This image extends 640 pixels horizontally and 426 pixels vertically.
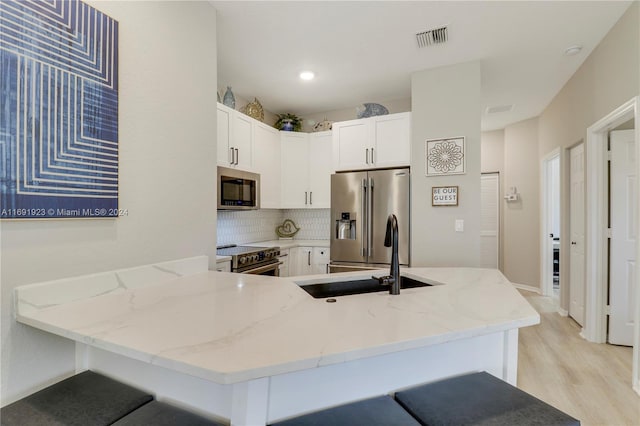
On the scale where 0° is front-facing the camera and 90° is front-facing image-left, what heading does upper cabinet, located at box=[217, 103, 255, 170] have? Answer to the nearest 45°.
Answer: approximately 315°

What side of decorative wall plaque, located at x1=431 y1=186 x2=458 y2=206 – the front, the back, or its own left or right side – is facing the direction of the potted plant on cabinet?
right

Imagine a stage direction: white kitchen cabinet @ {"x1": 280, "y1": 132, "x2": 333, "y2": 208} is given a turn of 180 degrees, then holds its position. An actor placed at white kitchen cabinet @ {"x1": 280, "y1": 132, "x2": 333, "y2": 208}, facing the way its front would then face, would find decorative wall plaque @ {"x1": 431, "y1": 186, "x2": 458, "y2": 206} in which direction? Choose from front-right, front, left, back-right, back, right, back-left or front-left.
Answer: back-right

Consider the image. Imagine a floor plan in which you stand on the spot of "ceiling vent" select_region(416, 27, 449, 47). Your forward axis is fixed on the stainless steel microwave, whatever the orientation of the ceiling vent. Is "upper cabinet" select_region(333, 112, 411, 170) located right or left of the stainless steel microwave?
right

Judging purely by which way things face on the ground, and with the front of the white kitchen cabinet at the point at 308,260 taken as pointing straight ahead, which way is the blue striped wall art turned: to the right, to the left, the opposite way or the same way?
to the left

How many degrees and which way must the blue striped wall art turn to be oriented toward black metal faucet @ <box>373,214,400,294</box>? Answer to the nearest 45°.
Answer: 0° — it already faces it

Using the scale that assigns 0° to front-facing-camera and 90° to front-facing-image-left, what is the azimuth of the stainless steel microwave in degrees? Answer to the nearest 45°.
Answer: approximately 315°

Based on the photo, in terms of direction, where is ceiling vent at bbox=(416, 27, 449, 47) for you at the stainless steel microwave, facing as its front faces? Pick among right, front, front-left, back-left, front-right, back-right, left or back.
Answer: front

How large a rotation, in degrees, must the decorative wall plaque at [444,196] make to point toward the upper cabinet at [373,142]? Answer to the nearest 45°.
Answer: approximately 90° to its right

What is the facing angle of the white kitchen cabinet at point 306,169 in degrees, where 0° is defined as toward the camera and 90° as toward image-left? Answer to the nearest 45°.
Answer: approximately 0°

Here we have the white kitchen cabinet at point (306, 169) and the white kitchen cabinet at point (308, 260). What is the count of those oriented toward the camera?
2

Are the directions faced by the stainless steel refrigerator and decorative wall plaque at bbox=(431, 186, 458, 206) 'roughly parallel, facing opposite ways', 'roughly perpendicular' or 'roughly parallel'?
roughly parallel

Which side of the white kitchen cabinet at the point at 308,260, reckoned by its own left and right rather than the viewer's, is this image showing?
front

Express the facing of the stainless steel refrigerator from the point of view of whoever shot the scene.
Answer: facing the viewer

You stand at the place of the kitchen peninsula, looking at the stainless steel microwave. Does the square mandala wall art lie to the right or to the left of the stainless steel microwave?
right

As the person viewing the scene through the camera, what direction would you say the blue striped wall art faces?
facing the viewer and to the right of the viewer

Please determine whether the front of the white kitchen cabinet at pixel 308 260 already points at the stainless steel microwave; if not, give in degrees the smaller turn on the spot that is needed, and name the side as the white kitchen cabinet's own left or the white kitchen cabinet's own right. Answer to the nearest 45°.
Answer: approximately 45° to the white kitchen cabinet's own right

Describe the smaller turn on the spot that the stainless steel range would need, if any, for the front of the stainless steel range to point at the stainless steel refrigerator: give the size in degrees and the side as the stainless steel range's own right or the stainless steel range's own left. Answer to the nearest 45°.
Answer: approximately 45° to the stainless steel range's own left
